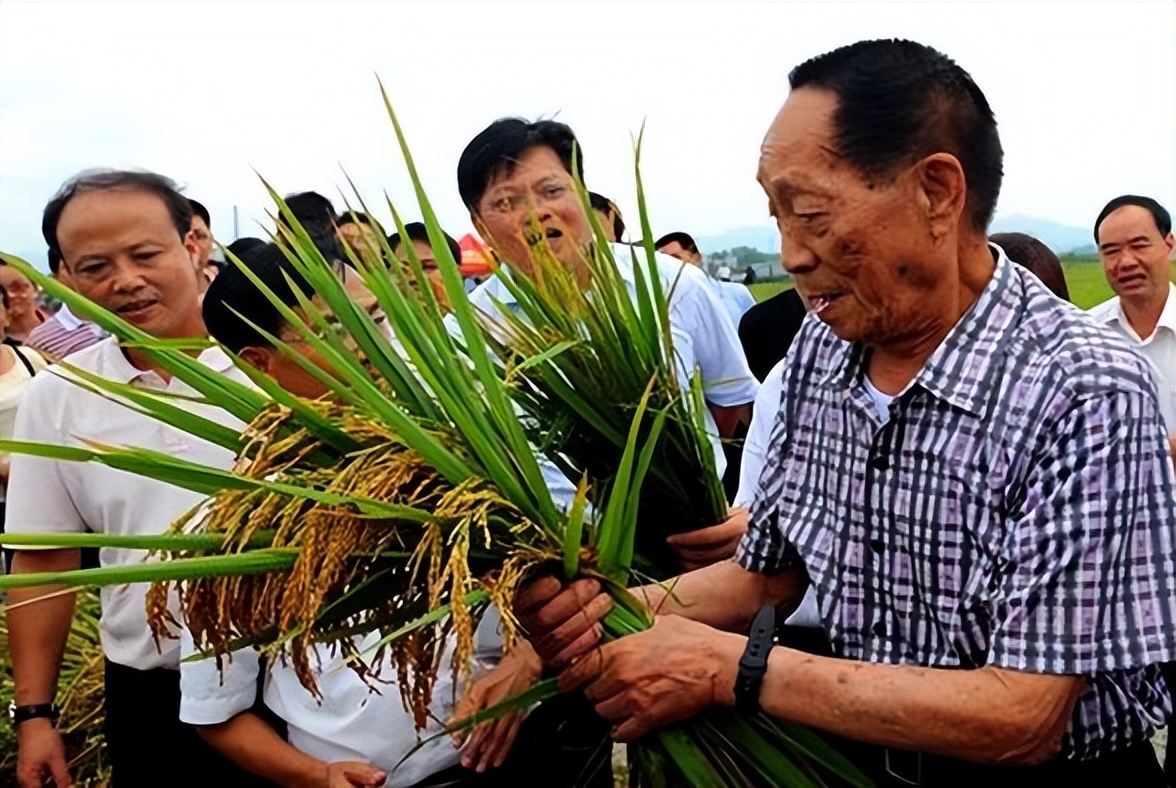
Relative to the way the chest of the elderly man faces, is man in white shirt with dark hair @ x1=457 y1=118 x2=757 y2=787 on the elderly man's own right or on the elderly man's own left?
on the elderly man's own right

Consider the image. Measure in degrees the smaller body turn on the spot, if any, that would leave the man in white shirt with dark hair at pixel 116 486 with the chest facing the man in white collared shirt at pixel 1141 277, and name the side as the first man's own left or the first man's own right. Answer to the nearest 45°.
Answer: approximately 45° to the first man's own left

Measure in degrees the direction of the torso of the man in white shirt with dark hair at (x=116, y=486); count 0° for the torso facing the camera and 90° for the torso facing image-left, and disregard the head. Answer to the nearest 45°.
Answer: approximately 315°

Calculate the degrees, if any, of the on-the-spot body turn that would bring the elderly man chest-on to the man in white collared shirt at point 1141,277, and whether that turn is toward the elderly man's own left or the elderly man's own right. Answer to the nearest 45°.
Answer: approximately 135° to the elderly man's own right

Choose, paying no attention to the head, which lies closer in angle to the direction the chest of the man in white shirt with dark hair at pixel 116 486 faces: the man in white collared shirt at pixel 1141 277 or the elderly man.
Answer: the elderly man

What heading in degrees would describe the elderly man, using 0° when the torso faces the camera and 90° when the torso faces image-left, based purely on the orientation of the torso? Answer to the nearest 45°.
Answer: approximately 45°
